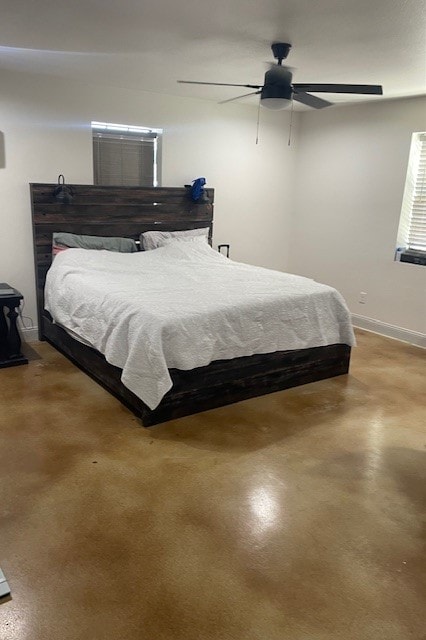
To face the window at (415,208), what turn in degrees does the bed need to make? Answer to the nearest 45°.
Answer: approximately 90° to its left

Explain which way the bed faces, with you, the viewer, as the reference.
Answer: facing the viewer and to the right of the viewer

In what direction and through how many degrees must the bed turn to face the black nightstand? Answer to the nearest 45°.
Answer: approximately 135° to its right

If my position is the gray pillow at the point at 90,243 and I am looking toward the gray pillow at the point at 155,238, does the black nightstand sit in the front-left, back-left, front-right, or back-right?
back-right

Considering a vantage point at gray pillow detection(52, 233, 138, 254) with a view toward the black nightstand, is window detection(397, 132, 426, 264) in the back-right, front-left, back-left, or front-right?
back-left

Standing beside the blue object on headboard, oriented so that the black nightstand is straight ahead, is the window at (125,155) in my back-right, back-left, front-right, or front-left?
front-right
